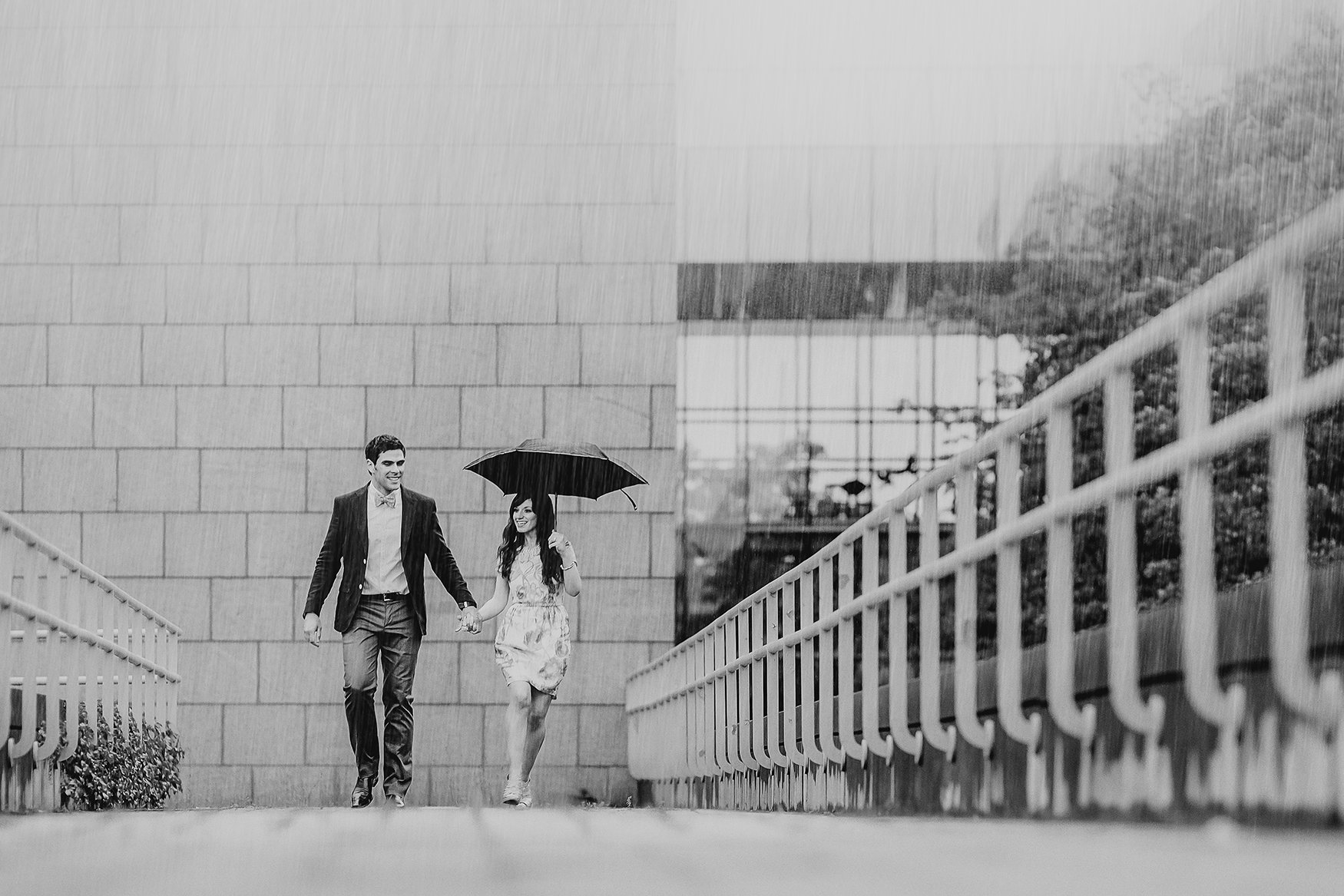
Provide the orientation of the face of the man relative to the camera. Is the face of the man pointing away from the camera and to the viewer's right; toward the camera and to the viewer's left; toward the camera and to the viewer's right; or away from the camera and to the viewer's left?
toward the camera and to the viewer's right

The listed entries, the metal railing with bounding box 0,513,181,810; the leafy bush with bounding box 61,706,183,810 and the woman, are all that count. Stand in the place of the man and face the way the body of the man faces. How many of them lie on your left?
1

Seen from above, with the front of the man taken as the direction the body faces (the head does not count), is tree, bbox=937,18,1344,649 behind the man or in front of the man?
behind

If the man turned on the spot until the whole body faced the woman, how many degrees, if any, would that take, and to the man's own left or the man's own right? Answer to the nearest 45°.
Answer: approximately 90° to the man's own left

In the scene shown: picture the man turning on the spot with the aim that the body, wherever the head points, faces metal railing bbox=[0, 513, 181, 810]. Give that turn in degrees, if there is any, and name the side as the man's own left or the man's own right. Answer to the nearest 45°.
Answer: approximately 45° to the man's own right

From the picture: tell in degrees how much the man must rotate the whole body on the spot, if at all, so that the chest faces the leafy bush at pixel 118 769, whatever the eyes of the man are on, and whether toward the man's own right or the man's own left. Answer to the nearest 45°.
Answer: approximately 135° to the man's own right

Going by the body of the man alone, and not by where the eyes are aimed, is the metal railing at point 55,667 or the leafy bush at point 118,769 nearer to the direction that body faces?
the metal railing

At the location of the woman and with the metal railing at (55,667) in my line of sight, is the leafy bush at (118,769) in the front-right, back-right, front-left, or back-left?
front-right

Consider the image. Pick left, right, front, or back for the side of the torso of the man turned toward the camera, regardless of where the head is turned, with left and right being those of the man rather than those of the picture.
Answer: front

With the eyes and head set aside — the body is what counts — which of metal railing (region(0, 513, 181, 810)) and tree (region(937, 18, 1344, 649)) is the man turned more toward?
the metal railing

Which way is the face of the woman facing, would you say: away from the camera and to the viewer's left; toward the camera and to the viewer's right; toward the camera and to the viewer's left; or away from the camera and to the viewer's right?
toward the camera and to the viewer's left
